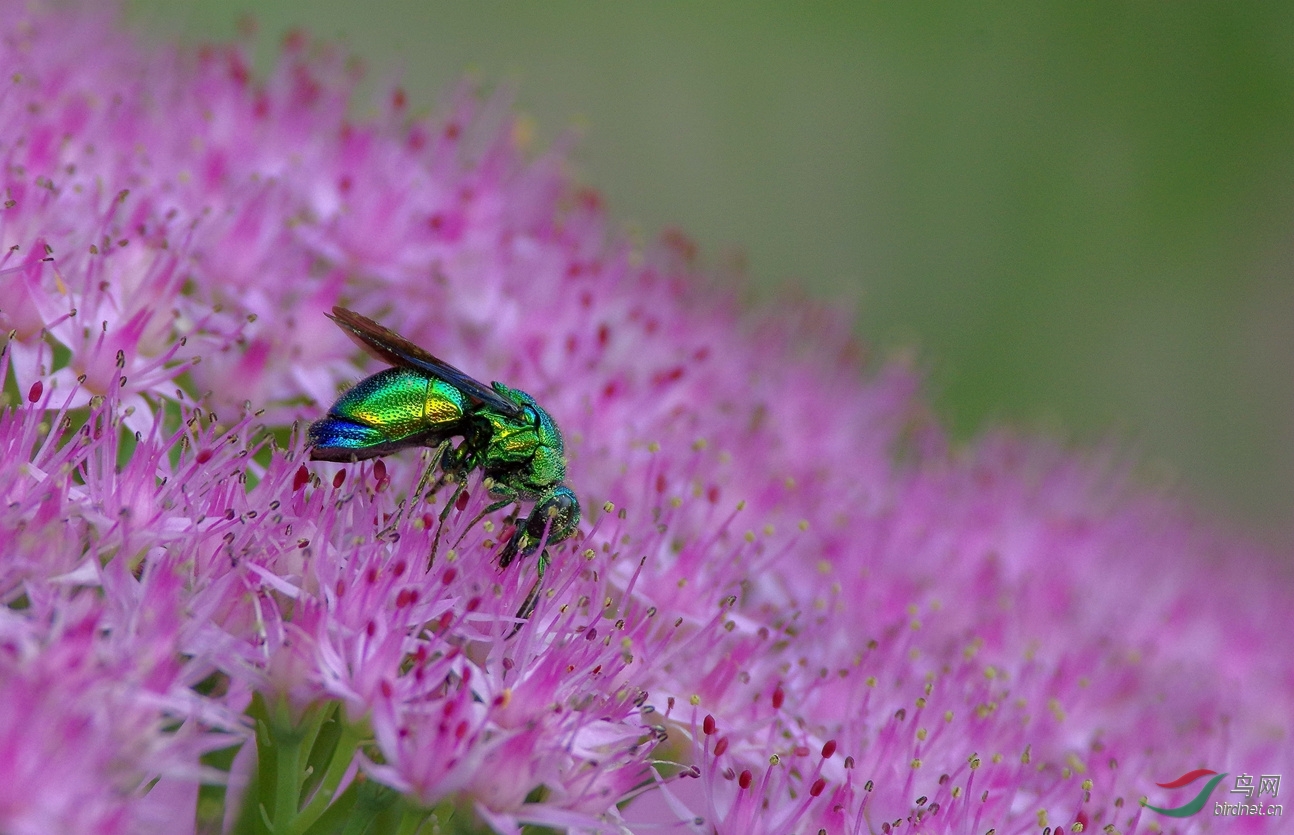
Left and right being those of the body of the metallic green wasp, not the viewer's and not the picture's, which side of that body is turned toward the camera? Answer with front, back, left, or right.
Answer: right
